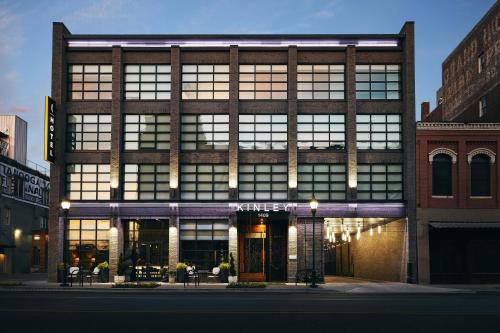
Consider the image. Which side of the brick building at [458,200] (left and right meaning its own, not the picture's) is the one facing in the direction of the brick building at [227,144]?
right

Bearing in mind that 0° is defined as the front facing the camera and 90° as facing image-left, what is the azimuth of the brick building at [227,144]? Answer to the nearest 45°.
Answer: approximately 0°

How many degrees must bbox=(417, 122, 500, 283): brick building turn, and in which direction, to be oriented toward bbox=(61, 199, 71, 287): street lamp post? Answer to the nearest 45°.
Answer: approximately 45° to its right

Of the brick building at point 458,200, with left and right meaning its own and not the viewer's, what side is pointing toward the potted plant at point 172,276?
right

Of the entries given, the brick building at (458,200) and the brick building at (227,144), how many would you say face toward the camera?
2

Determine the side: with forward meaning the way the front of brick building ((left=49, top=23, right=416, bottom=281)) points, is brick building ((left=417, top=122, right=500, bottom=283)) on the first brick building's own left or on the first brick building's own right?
on the first brick building's own left

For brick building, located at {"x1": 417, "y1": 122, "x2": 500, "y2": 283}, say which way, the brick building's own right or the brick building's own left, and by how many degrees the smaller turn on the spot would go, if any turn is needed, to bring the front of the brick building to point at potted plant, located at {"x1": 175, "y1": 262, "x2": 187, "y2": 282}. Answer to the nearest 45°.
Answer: approximately 90° to the brick building's own right

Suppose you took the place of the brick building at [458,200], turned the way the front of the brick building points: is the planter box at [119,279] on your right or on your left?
on your right
